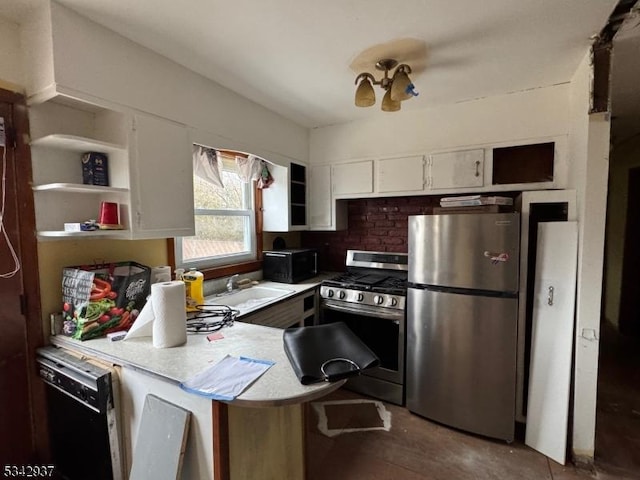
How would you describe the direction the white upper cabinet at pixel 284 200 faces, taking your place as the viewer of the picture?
facing the viewer and to the right of the viewer

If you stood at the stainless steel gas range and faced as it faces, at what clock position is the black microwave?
The black microwave is roughly at 2 o'clock from the stainless steel gas range.

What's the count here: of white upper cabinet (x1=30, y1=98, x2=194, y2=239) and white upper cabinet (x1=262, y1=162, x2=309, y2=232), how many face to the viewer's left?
0

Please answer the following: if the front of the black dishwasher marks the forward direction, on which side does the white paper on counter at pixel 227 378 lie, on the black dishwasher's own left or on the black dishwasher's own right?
on the black dishwasher's own left

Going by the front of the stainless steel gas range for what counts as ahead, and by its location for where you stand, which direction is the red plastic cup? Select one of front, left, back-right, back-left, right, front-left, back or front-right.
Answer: front

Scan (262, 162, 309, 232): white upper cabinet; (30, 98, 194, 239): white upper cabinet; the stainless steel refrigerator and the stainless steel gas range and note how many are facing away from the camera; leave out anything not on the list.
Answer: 0

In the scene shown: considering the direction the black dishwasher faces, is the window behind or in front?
behind

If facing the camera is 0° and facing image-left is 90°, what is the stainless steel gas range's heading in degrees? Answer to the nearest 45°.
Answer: approximately 45°

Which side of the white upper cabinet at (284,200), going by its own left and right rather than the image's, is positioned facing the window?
right

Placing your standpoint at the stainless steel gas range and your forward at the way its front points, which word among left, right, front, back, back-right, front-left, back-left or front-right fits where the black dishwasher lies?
front

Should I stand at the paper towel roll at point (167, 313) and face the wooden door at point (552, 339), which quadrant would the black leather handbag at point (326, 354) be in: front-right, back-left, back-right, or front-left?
front-right

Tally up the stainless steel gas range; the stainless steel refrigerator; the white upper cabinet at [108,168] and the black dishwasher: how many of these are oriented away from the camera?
0
